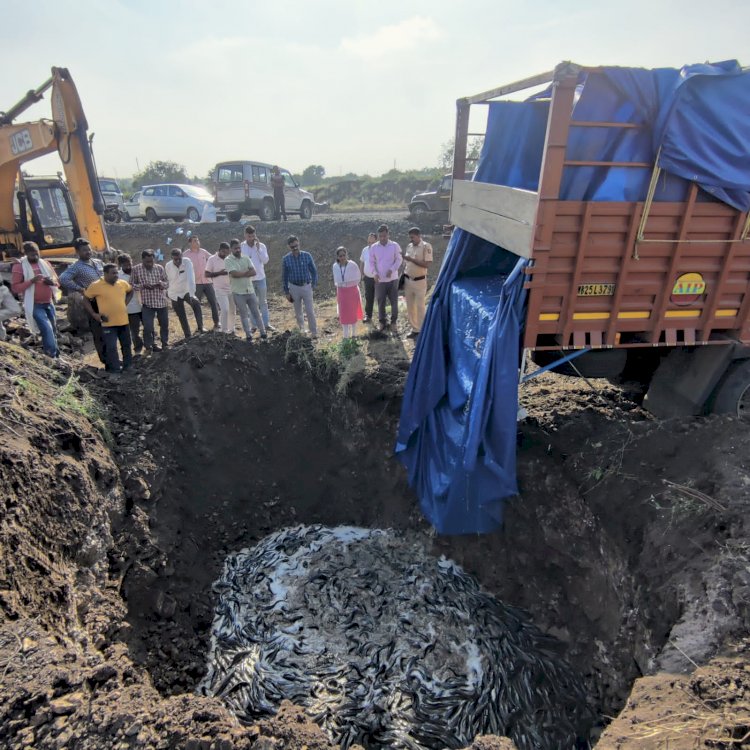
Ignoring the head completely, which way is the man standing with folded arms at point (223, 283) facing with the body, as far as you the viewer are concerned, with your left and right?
facing the viewer and to the right of the viewer

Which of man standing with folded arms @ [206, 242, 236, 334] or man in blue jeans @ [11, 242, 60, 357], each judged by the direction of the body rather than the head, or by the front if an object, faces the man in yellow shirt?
the man in blue jeans

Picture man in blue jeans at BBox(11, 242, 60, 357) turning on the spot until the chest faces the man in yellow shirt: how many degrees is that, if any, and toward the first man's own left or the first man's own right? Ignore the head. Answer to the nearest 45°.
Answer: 0° — they already face them

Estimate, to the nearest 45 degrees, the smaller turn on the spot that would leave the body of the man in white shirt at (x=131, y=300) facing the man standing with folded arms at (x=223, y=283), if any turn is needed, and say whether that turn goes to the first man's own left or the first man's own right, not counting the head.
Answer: approximately 45° to the first man's own left

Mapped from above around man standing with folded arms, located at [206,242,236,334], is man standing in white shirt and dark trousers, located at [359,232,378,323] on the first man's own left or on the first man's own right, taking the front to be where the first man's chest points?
on the first man's own left

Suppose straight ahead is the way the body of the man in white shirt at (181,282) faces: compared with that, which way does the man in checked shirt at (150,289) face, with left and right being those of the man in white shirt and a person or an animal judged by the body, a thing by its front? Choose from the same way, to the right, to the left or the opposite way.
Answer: the same way

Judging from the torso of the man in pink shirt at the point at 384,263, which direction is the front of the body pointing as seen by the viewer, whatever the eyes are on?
toward the camera

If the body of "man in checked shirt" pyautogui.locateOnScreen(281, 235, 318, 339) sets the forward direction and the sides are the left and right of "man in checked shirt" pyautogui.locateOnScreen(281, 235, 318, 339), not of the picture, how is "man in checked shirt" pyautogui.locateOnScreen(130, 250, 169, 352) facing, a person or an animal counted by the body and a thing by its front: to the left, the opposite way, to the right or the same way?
the same way

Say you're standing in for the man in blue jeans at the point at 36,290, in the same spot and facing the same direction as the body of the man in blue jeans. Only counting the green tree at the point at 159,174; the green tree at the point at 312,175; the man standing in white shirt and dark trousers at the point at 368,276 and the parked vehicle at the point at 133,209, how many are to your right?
0

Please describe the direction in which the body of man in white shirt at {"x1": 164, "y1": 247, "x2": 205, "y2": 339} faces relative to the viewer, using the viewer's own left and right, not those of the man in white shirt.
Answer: facing the viewer

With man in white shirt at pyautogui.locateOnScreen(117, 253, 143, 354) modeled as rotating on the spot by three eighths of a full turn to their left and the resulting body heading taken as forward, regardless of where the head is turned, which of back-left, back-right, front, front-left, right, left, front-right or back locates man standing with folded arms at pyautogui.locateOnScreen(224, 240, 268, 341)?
right

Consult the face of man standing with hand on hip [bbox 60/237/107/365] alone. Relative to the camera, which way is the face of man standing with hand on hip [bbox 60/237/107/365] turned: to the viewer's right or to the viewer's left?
to the viewer's right

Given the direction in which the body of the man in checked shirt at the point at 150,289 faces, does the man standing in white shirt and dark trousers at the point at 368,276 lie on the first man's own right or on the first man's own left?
on the first man's own left

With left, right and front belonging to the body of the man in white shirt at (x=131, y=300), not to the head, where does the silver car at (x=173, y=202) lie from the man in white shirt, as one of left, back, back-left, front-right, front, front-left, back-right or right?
back-left

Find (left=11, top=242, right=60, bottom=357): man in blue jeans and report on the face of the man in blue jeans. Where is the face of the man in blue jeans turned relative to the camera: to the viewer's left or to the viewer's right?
to the viewer's right

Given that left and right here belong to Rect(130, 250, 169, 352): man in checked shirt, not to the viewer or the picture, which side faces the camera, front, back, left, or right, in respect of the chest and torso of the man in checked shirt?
front
